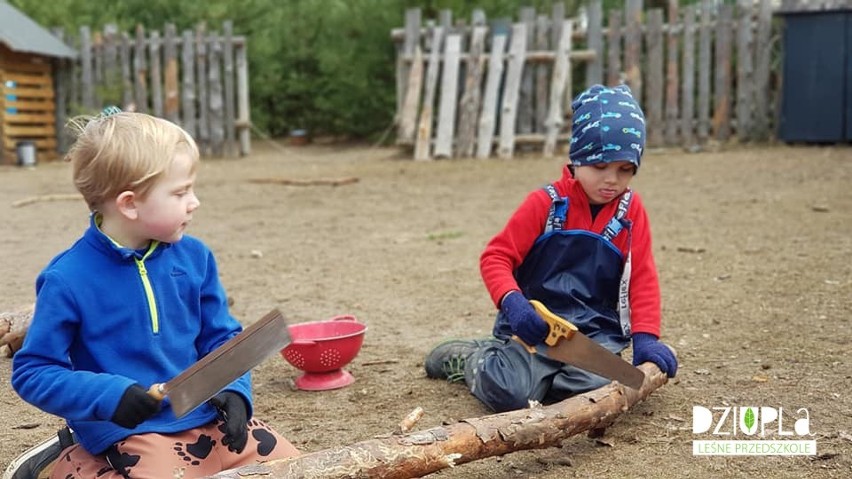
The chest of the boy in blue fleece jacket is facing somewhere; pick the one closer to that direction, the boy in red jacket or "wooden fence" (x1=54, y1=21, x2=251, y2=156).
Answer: the boy in red jacket

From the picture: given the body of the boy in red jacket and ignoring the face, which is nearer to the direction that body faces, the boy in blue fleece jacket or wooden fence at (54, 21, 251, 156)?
the boy in blue fleece jacket

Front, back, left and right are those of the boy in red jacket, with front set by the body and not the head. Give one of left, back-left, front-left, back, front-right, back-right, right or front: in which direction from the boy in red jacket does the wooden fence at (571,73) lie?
back

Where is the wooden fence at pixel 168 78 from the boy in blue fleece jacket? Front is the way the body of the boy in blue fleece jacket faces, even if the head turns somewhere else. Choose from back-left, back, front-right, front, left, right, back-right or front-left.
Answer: back-left

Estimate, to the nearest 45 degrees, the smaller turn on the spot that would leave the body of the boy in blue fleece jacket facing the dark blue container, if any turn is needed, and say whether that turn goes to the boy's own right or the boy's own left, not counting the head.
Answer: approximately 90° to the boy's own left

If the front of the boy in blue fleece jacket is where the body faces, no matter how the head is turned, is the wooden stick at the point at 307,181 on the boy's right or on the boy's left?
on the boy's left

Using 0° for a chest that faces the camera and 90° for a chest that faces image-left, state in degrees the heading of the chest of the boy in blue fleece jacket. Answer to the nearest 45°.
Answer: approximately 315°

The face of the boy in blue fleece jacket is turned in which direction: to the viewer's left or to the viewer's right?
to the viewer's right

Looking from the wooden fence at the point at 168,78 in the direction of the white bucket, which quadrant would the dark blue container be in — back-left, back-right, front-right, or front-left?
back-left

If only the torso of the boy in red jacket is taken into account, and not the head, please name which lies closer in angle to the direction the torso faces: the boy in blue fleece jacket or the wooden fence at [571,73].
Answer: the boy in blue fleece jacket

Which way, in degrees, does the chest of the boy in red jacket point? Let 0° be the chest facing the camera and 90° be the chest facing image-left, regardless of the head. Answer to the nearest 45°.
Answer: approximately 0°
